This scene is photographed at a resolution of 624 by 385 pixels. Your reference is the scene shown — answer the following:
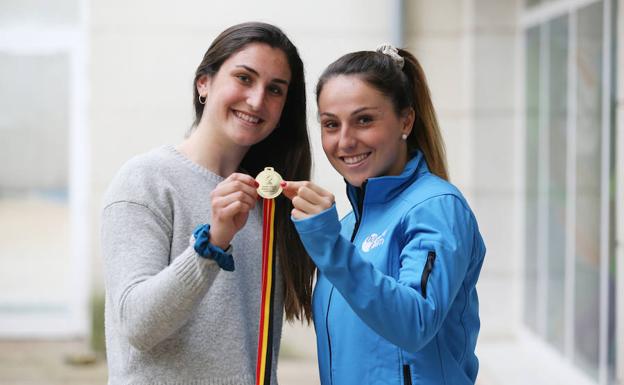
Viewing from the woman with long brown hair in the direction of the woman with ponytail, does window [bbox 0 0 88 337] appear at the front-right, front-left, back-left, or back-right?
back-left

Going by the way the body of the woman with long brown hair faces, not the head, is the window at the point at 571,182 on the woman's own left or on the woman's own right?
on the woman's own left

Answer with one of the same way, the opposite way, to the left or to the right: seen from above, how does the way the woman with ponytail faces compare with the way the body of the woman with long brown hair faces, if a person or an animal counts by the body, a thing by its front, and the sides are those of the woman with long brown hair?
to the right

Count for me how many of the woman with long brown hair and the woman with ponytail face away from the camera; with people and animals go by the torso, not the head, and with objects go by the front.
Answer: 0

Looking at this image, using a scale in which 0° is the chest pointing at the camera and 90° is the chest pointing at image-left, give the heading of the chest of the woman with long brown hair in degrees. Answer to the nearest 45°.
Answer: approximately 315°

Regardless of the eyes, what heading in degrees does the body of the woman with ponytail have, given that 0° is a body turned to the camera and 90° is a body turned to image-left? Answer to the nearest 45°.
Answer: approximately 45°
